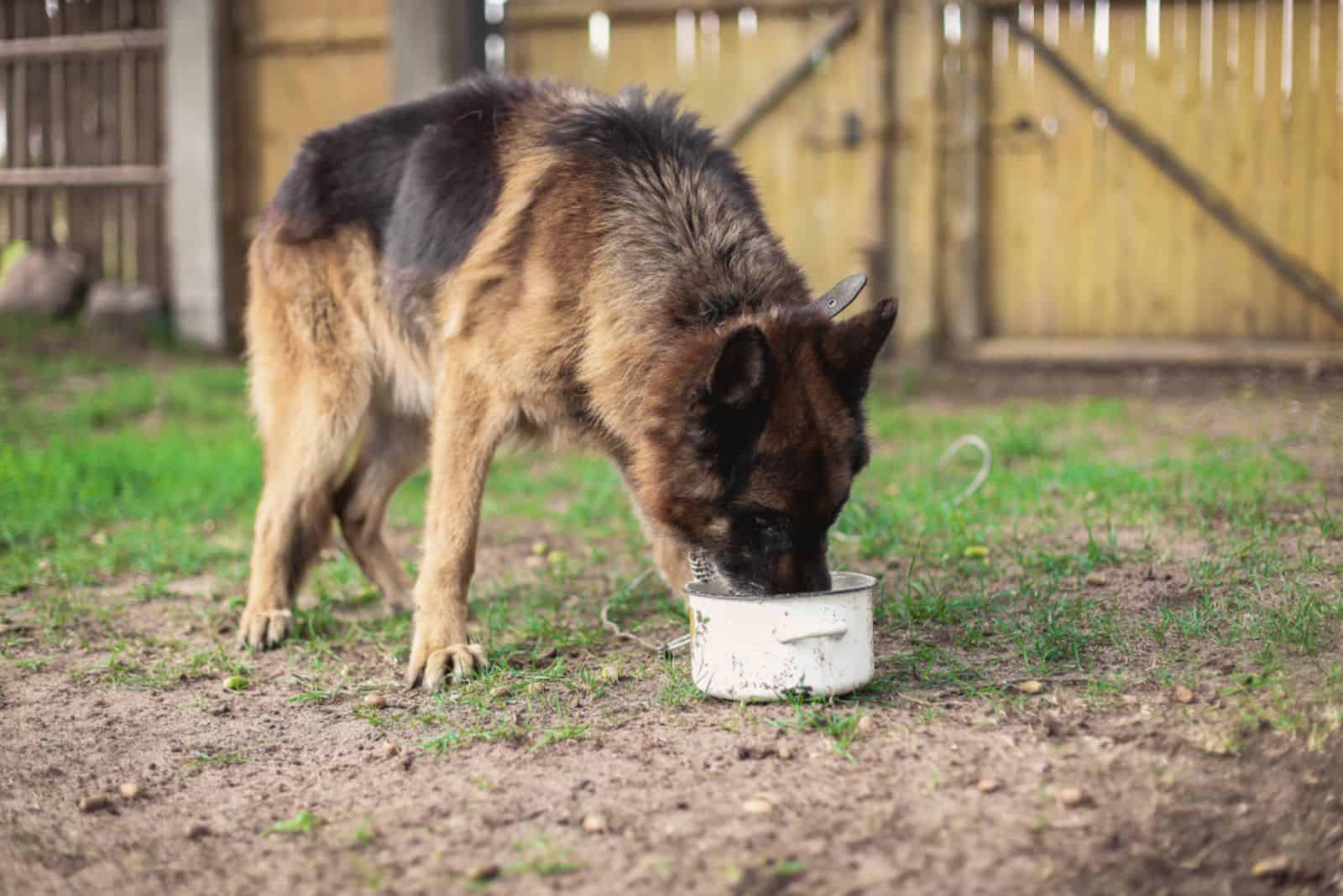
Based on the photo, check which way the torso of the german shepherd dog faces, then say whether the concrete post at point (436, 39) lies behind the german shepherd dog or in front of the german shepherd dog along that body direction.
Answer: behind

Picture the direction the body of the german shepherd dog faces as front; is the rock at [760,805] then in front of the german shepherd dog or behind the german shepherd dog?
in front

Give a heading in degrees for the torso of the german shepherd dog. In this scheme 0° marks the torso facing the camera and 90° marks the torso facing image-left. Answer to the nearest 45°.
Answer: approximately 315°

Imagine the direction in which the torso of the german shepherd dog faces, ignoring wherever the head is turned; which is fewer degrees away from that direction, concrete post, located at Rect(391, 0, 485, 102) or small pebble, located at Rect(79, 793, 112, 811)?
the small pebble

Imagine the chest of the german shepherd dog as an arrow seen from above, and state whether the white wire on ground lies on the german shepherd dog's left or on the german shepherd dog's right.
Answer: on the german shepherd dog's left

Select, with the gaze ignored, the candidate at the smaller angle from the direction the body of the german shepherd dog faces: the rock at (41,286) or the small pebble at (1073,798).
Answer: the small pebble

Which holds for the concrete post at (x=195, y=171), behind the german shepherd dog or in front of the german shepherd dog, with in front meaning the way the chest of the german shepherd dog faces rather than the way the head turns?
behind

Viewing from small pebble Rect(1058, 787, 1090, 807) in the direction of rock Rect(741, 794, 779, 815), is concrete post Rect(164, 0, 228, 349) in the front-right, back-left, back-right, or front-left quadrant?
front-right

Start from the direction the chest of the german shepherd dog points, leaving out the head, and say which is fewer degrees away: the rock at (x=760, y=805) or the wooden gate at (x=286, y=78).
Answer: the rock

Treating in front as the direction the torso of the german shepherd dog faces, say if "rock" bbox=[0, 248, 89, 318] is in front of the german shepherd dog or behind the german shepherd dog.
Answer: behind
